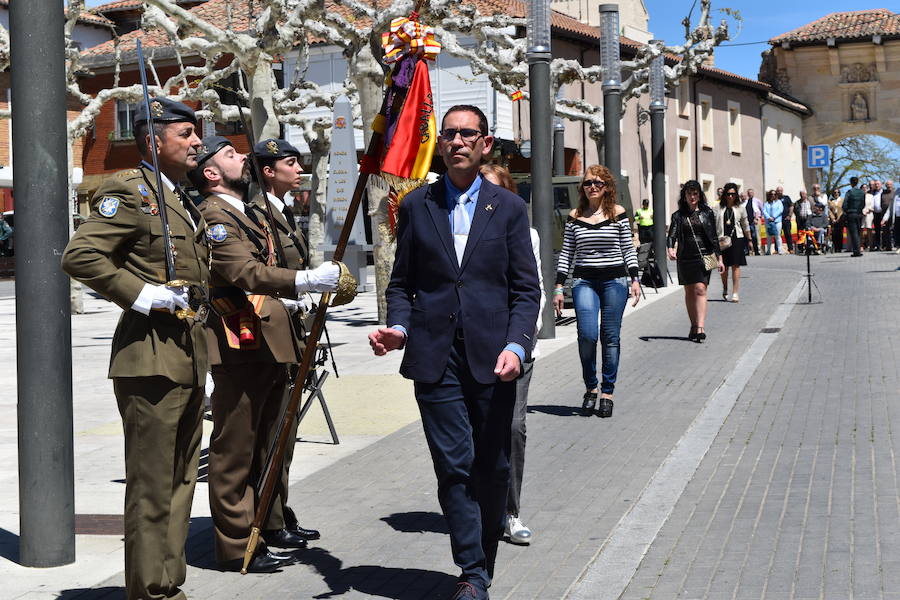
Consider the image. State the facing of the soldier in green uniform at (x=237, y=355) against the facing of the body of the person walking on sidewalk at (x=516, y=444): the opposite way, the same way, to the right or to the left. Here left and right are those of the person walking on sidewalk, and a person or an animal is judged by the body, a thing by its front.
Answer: to the left

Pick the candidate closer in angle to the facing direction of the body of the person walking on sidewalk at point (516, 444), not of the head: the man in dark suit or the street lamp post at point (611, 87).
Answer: the man in dark suit

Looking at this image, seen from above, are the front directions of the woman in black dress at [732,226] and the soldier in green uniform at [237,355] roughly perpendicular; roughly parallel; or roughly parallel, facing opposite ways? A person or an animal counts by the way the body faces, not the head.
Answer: roughly perpendicular

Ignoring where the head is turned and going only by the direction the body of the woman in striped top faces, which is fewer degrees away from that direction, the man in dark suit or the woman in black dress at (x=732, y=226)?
the man in dark suit

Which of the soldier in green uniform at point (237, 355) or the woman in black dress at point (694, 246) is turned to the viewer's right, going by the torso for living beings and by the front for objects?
the soldier in green uniform

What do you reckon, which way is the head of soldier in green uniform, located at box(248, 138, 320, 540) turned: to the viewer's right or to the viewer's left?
to the viewer's right

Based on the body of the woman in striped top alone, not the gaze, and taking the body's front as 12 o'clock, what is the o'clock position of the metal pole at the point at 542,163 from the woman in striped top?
The metal pole is roughly at 6 o'clock from the woman in striped top.

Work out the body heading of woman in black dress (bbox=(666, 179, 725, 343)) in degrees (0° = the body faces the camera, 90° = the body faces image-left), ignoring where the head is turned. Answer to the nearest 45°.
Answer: approximately 0°

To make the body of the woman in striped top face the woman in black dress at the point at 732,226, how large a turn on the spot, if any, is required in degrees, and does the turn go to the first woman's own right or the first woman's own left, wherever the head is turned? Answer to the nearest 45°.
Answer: approximately 180°

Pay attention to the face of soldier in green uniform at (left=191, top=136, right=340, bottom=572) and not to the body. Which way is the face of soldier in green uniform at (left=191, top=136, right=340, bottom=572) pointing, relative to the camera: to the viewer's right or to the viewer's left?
to the viewer's right

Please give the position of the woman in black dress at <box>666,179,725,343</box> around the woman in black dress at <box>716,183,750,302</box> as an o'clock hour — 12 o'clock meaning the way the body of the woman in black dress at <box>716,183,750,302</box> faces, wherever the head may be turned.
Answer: the woman in black dress at <box>666,179,725,343</box> is roughly at 12 o'clock from the woman in black dress at <box>716,183,750,302</box>.

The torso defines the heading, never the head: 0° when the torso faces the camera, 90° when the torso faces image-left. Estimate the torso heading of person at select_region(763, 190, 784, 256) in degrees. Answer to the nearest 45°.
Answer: approximately 0°
